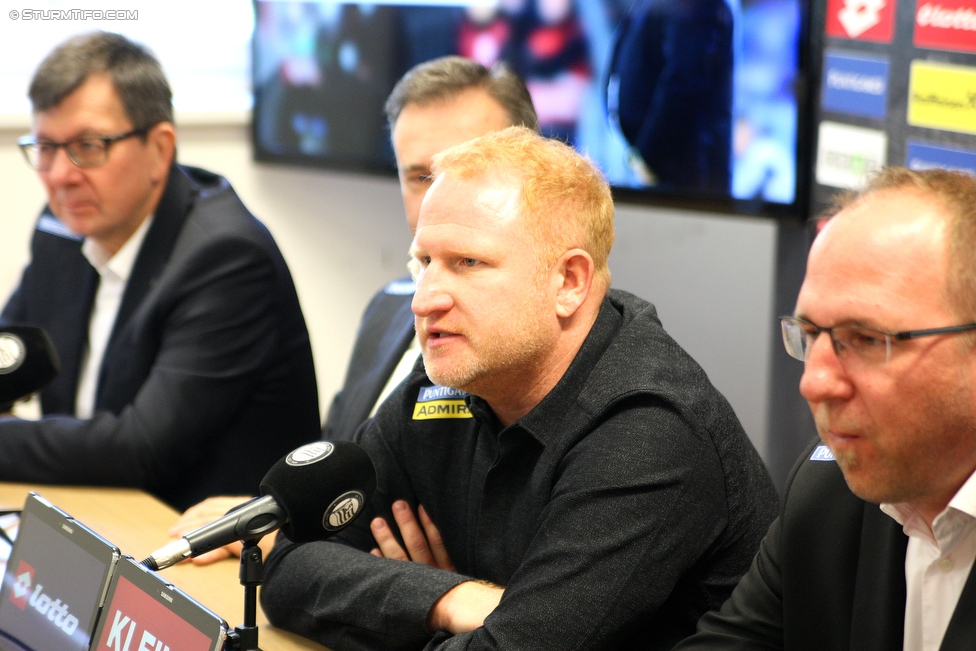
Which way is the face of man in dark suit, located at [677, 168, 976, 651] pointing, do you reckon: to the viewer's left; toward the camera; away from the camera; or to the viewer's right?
to the viewer's left

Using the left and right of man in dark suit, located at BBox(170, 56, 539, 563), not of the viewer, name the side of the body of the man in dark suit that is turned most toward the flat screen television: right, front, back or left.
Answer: back

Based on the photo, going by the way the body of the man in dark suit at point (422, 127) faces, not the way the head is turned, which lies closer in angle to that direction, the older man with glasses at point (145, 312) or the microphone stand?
the microphone stand

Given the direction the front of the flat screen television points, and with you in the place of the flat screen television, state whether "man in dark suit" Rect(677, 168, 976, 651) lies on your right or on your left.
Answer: on your left

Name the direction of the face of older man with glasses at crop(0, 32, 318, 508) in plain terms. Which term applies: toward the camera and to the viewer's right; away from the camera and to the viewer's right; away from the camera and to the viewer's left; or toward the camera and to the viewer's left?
toward the camera and to the viewer's left

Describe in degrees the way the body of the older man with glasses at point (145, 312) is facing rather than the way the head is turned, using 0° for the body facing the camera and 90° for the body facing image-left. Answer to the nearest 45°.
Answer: approximately 45°

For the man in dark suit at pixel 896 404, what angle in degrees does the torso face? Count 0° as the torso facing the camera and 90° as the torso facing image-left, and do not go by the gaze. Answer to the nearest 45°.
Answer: approximately 45°

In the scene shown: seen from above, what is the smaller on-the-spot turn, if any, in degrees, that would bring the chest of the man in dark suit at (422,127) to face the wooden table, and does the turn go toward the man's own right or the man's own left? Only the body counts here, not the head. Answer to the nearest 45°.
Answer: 0° — they already face it

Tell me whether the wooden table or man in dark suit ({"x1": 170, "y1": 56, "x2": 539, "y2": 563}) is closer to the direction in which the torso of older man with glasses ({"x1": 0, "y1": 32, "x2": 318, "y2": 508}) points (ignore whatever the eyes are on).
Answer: the wooden table

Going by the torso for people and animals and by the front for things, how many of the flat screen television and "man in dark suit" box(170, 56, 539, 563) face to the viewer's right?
0

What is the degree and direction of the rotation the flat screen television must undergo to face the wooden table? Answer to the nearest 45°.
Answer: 0° — it already faces it
